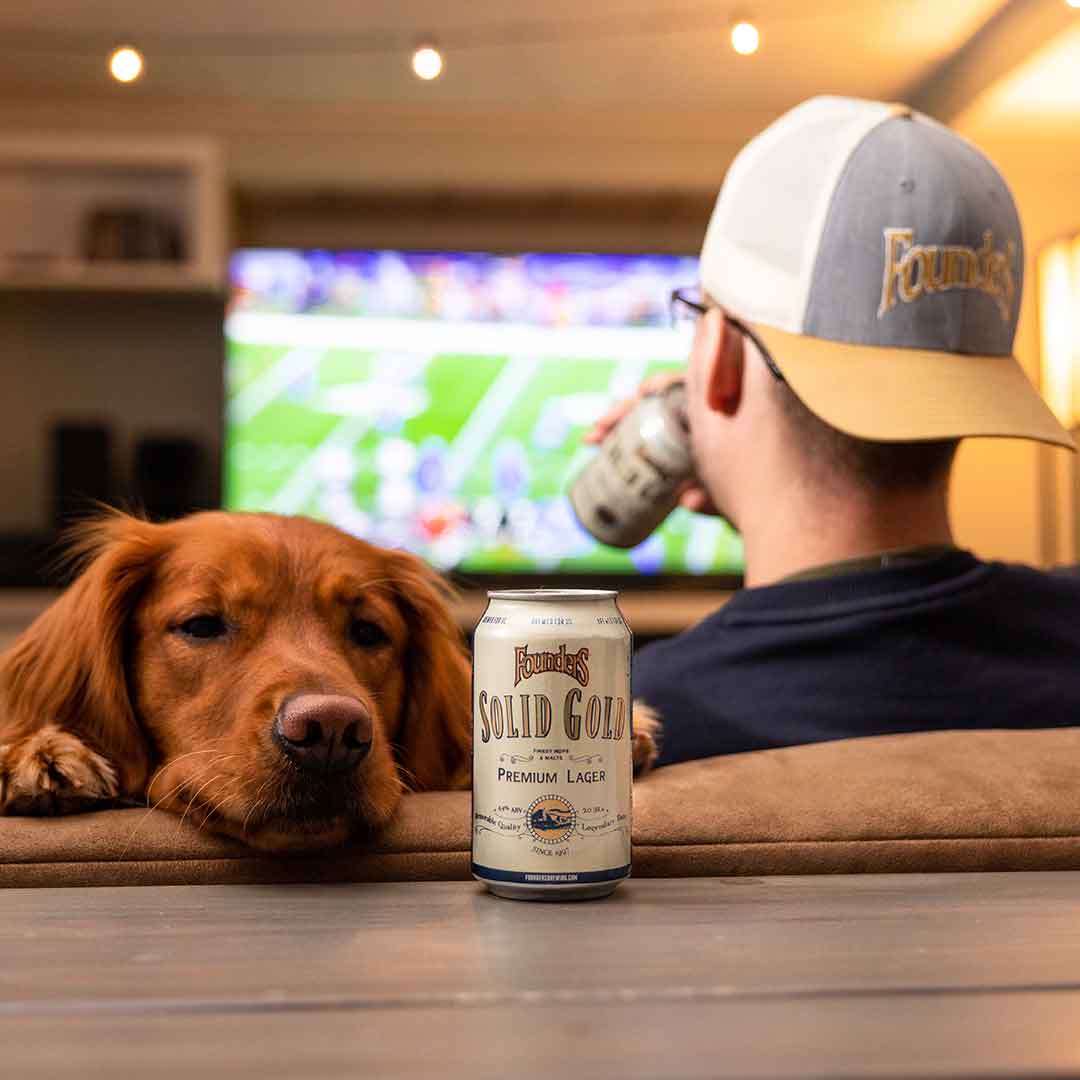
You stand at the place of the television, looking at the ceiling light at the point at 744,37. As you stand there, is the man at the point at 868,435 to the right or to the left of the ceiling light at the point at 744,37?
right

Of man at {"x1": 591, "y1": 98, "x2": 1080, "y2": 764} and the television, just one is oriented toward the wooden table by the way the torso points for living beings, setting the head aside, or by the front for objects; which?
the television

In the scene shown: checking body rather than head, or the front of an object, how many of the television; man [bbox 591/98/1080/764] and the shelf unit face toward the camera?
2

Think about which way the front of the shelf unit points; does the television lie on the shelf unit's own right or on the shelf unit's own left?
on the shelf unit's own left

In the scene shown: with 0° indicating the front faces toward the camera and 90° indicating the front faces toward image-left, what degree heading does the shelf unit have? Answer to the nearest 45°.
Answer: approximately 0°

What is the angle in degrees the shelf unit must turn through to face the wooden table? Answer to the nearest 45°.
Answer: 0° — it already faces it

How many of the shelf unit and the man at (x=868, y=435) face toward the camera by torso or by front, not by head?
1

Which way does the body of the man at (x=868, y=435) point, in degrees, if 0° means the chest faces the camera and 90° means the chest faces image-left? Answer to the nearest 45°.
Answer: approximately 135°

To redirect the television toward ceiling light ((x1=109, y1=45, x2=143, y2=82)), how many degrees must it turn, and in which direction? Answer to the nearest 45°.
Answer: approximately 45° to its right

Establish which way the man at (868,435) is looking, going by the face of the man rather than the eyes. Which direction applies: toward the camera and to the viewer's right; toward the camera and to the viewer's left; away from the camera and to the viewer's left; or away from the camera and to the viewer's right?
away from the camera and to the viewer's left

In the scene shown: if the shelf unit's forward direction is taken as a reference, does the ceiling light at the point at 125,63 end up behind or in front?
in front

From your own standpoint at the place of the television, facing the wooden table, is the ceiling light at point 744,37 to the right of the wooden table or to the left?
left

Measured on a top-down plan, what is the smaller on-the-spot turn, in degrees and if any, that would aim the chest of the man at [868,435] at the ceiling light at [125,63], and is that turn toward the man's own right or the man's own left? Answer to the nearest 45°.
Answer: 0° — they already face it

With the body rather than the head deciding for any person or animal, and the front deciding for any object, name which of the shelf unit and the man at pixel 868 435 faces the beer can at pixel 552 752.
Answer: the shelf unit

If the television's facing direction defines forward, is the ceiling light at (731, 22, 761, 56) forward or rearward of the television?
forward
